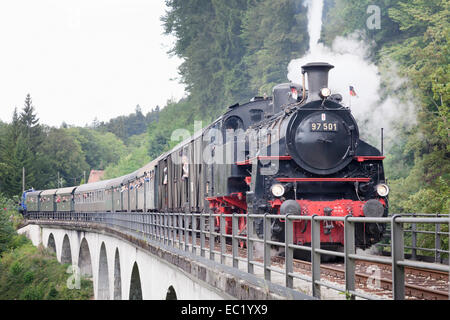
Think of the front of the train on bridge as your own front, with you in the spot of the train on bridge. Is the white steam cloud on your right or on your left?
on your left

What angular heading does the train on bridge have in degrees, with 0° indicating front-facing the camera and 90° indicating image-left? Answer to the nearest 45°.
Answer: approximately 315°

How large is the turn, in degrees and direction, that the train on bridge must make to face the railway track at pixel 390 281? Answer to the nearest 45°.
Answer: approximately 45° to its right

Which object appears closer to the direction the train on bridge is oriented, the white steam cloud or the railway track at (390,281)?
the railway track
